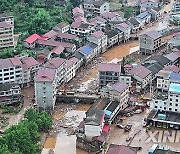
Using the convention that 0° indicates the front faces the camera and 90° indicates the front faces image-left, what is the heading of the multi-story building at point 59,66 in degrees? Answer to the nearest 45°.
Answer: approximately 315°

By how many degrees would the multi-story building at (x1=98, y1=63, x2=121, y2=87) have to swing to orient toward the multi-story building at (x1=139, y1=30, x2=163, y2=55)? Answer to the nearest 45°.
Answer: approximately 135° to its left

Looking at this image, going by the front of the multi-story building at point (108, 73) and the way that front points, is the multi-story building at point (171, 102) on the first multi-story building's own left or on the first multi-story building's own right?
on the first multi-story building's own left

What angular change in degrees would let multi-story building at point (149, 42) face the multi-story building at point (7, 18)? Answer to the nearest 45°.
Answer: approximately 135° to its right
